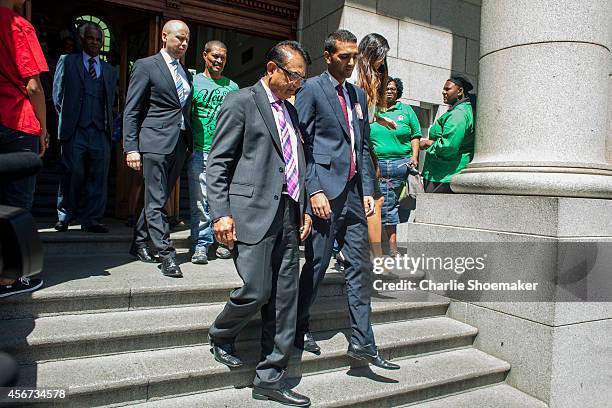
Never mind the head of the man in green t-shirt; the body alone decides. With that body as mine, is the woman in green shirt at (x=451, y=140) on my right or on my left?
on my left

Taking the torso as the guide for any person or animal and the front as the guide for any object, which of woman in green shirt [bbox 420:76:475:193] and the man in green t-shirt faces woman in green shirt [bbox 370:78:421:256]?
woman in green shirt [bbox 420:76:475:193]

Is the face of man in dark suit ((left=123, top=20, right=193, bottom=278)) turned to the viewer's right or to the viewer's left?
to the viewer's right

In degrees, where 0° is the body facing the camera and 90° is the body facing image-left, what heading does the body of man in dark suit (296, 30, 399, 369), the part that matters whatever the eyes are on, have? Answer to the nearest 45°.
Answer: approximately 315°

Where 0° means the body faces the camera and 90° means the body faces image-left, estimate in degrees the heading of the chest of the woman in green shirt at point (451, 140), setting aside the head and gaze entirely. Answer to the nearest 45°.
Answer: approximately 90°

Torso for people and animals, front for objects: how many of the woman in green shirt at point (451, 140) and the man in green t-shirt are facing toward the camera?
1

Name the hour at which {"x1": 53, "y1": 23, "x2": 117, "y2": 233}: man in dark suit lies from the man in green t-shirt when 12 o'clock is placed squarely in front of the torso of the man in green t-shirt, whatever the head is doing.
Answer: The man in dark suit is roughly at 4 o'clock from the man in green t-shirt.

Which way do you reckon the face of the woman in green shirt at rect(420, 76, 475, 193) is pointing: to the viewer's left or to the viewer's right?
to the viewer's left

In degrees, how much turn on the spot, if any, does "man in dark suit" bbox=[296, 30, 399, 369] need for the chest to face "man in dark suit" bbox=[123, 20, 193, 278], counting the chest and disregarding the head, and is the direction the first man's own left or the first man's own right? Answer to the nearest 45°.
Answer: approximately 180°
